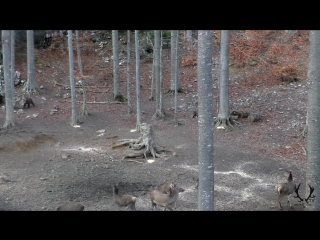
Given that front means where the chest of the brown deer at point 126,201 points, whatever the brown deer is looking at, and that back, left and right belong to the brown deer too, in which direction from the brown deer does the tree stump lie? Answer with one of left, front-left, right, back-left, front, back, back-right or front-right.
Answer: right

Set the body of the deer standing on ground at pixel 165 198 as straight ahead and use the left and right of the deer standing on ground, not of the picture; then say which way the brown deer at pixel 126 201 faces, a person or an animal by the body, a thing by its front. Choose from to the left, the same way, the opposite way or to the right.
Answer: the opposite way

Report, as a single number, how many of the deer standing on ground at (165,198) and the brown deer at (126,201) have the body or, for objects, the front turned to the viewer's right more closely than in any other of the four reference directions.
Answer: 1

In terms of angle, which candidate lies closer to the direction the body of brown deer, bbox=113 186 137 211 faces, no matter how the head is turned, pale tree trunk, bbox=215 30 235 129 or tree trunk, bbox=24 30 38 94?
the tree trunk

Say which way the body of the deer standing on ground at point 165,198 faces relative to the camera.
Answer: to the viewer's right

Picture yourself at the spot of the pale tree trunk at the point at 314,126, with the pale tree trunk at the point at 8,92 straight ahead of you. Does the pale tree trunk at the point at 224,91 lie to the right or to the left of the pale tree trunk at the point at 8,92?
right

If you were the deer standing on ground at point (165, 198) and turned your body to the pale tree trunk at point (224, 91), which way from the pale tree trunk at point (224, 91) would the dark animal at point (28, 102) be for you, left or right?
left

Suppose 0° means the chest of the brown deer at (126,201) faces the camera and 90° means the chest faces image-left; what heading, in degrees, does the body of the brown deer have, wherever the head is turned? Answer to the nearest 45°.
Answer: approximately 90°

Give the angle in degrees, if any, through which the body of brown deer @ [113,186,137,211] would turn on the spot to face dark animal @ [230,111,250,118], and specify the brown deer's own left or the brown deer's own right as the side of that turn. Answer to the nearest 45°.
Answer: approximately 135° to the brown deer's own right
